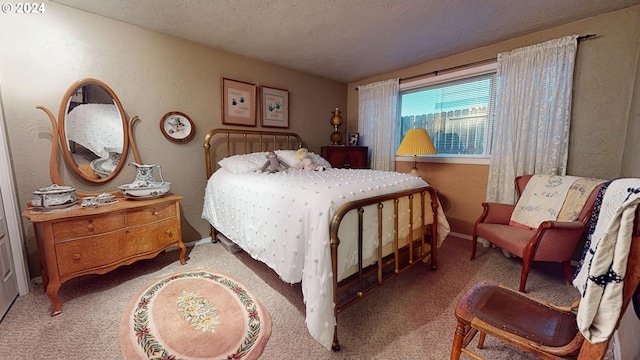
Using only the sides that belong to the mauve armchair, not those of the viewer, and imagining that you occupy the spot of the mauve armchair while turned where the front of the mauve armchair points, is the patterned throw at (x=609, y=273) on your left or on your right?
on your left

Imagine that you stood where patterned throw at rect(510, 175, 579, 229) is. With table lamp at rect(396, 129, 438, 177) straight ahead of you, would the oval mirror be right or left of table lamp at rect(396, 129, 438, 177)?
left

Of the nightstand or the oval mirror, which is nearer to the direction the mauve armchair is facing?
the oval mirror

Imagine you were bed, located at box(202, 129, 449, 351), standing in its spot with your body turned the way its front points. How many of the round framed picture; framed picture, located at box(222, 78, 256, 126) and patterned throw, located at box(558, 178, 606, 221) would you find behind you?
2

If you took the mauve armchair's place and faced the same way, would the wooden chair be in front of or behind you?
in front

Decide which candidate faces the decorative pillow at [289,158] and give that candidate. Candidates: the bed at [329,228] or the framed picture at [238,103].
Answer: the framed picture

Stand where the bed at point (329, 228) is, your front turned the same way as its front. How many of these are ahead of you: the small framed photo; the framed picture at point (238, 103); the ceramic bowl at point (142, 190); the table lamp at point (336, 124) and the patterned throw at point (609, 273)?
1

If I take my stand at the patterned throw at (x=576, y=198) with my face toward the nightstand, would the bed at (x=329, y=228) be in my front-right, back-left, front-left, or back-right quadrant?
front-left

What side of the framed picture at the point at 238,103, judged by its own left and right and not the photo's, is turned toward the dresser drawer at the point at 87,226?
right

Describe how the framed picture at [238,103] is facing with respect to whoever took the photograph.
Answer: facing the viewer and to the right of the viewer

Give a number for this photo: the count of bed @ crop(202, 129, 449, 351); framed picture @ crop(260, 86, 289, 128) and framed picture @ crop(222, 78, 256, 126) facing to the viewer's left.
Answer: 0

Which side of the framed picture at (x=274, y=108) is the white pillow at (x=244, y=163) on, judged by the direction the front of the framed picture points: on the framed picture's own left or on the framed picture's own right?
on the framed picture's own right

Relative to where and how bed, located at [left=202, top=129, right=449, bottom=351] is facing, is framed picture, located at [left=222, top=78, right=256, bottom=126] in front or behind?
behind

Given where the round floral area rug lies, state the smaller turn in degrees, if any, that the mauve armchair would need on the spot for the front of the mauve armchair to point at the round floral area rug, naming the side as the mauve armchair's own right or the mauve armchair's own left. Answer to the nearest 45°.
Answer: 0° — it already faces it

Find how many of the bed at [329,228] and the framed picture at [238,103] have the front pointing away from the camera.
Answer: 0

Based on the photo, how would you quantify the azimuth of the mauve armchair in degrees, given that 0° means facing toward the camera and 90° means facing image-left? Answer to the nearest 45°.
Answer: approximately 45°

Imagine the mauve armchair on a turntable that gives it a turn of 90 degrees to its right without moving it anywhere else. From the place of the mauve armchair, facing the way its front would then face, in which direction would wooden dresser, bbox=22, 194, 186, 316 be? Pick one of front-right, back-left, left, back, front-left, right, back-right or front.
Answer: left
